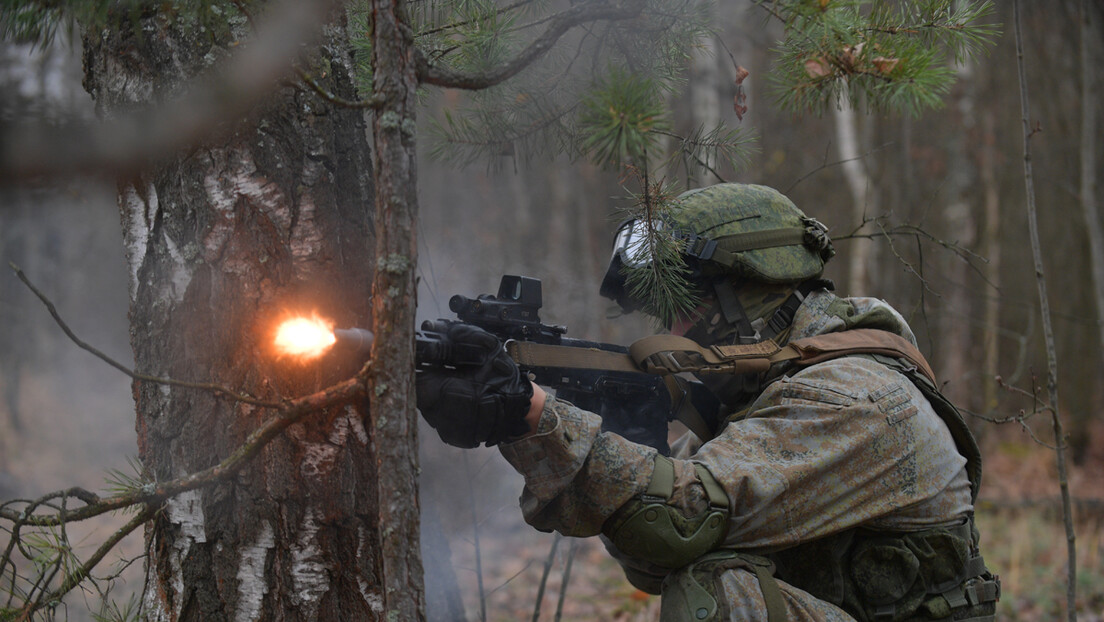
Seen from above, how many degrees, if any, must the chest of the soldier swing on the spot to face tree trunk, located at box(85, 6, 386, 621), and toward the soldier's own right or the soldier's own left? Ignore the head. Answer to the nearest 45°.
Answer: approximately 45° to the soldier's own left

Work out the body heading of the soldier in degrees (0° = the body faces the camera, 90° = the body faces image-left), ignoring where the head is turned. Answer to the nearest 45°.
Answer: approximately 90°
